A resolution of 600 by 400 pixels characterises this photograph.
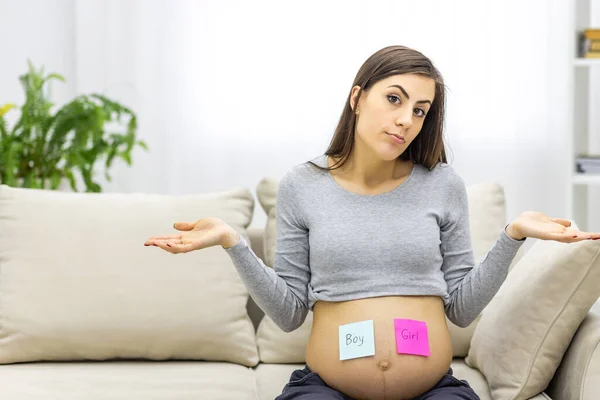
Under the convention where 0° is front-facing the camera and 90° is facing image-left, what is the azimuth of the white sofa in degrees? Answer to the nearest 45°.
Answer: approximately 0°

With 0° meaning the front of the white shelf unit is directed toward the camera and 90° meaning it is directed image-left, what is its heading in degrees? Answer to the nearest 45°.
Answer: approximately 0°

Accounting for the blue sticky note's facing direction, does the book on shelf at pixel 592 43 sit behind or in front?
behind

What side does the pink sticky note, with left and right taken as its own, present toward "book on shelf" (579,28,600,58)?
back
